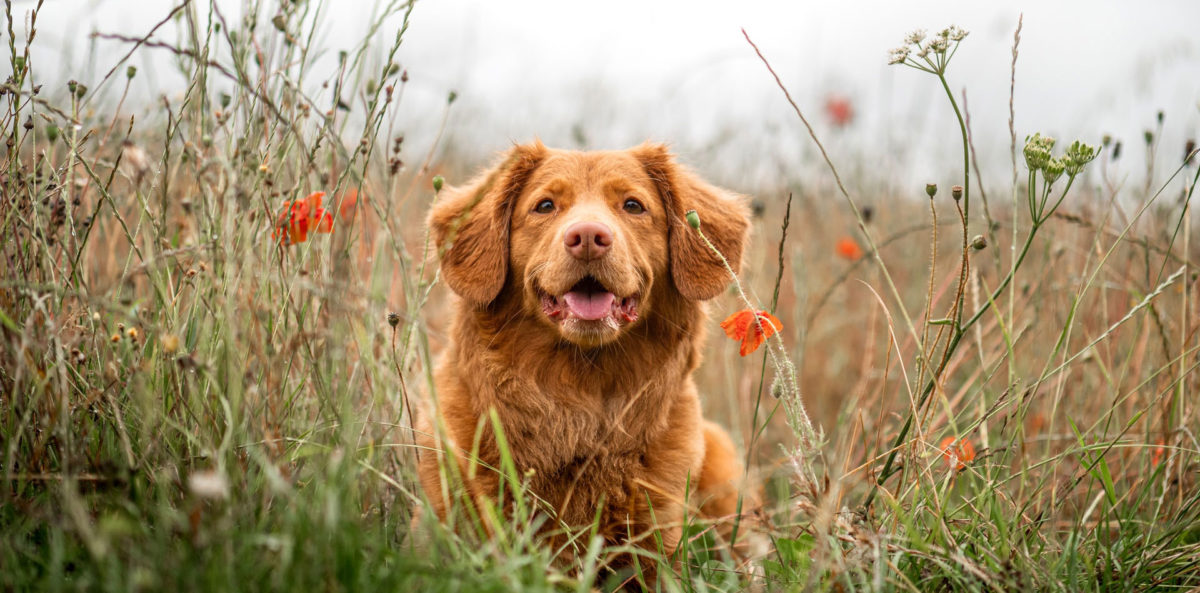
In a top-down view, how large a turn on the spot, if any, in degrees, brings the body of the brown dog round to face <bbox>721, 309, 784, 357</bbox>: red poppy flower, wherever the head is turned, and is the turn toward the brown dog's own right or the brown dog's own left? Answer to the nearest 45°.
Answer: approximately 45° to the brown dog's own left

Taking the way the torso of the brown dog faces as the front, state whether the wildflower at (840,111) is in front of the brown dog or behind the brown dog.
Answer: behind

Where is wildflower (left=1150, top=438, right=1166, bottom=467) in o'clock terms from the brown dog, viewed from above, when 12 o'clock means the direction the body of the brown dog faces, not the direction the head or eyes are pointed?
The wildflower is roughly at 9 o'clock from the brown dog.

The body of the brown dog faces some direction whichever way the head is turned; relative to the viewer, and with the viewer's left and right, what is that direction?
facing the viewer

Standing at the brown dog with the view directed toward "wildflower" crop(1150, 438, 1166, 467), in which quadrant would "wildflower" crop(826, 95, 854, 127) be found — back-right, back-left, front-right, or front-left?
front-left

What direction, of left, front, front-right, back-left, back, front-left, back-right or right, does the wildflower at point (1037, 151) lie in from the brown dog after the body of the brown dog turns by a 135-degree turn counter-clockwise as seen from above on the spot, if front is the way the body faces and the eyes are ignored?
right
